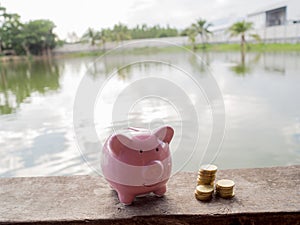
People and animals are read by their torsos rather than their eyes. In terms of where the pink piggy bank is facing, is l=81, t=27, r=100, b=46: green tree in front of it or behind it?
behind

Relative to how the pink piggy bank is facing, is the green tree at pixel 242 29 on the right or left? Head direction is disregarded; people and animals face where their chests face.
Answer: on its left

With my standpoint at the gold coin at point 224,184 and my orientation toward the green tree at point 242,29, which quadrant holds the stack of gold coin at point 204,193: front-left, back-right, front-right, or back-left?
back-left

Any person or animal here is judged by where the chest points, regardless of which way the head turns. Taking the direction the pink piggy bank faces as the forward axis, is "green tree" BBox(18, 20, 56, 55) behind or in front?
behind

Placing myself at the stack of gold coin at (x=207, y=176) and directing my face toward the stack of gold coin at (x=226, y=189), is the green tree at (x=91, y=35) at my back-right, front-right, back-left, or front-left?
back-left

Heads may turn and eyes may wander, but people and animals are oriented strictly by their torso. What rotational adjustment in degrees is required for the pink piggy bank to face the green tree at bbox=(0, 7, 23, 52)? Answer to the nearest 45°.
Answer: approximately 135° to its left

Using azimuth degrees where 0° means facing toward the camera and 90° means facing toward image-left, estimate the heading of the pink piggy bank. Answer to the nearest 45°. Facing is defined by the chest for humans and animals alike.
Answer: approximately 315°
